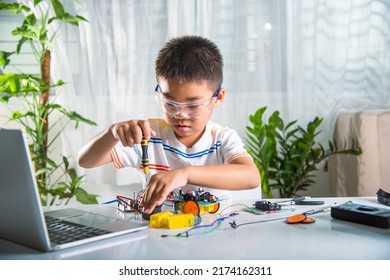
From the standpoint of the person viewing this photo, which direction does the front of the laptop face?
facing away from the viewer and to the right of the viewer

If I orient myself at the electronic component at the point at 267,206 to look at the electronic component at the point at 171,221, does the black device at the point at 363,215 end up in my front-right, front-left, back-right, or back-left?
back-left

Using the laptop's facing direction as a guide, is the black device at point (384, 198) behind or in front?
in front

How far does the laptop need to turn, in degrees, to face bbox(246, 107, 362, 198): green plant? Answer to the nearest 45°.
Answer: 0° — it already faces it

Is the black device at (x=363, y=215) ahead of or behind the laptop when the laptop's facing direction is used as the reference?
ahead

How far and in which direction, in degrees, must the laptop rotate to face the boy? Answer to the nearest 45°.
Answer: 0° — it already faces them
